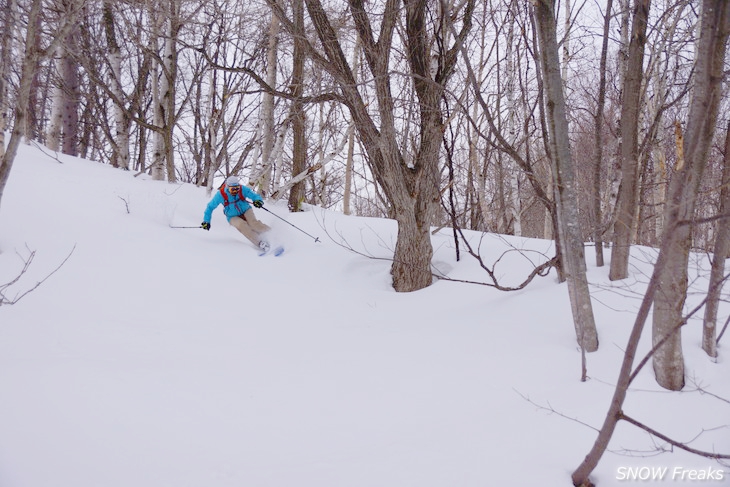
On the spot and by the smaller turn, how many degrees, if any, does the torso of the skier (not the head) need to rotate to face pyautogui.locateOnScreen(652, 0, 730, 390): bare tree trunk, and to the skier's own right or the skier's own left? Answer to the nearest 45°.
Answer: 0° — they already face it

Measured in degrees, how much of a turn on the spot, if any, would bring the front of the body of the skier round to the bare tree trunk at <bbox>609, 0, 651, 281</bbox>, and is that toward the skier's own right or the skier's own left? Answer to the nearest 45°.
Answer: approximately 45° to the skier's own left

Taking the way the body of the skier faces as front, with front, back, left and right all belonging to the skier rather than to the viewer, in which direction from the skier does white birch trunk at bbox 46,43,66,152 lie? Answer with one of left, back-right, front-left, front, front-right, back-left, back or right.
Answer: back-right

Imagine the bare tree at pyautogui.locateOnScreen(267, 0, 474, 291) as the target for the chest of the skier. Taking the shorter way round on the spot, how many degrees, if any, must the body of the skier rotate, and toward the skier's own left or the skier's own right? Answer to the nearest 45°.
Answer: approximately 45° to the skier's own left

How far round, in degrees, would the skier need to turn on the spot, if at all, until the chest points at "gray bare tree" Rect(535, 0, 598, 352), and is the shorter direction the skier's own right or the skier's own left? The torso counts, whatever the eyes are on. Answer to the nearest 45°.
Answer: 0° — they already face it

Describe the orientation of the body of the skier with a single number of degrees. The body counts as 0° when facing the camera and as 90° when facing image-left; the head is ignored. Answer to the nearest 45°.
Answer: approximately 0°

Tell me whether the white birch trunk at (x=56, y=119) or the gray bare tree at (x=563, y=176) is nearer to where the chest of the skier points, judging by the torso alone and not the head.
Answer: the gray bare tree

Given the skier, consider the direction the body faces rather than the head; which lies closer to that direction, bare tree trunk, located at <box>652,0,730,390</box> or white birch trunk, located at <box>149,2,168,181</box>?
the bare tree trunk

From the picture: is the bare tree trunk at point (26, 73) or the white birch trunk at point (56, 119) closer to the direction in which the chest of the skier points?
the bare tree trunk
